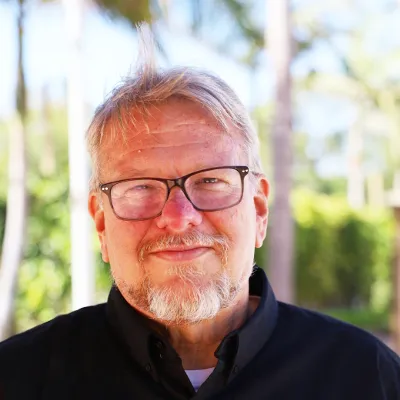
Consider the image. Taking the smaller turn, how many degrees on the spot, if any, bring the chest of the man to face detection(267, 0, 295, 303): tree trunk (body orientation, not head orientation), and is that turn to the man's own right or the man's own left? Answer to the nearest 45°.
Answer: approximately 180°

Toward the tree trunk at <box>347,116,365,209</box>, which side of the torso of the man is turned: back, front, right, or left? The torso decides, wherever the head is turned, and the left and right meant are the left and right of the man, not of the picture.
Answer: back

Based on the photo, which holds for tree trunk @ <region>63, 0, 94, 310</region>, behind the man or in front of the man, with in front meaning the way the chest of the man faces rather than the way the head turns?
behind

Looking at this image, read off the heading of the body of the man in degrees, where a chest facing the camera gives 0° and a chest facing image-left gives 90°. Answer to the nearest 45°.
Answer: approximately 0°

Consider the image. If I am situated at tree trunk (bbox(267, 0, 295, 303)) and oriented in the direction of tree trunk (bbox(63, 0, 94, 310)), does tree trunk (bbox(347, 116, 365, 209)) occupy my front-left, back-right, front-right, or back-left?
back-right
